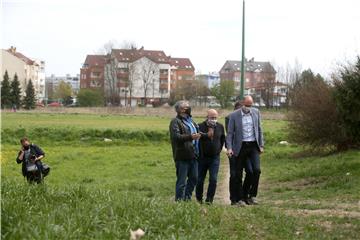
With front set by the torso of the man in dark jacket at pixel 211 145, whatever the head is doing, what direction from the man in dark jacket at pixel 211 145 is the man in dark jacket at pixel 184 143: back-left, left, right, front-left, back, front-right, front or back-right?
front-right

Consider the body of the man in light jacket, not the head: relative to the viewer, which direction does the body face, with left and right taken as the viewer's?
facing the viewer

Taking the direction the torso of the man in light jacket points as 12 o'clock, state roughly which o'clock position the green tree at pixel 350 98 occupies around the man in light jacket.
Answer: The green tree is roughly at 7 o'clock from the man in light jacket.

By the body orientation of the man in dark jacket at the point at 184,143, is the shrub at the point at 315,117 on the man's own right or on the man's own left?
on the man's own left

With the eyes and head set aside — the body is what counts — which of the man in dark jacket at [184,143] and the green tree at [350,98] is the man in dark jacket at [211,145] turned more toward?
the man in dark jacket

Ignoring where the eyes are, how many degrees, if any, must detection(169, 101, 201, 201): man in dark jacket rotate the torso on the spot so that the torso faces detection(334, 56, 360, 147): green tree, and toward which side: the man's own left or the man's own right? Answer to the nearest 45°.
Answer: approximately 90° to the man's own left

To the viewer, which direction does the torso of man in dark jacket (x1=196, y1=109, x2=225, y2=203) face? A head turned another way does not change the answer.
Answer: toward the camera

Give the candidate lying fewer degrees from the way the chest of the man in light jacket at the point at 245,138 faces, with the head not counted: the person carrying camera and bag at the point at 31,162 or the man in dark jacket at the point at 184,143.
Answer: the man in dark jacket

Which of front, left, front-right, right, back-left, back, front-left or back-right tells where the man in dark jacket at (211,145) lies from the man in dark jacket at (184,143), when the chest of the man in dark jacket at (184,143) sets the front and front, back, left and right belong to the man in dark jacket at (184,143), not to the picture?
left
